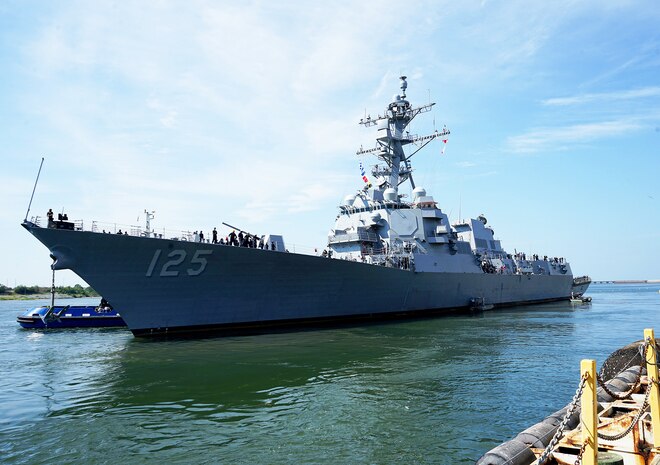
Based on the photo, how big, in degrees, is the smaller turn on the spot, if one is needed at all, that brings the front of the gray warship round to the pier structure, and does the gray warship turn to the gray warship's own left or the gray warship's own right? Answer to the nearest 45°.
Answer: approximately 45° to the gray warship's own left

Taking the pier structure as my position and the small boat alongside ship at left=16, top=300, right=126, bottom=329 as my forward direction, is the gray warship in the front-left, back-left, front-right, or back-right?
front-right

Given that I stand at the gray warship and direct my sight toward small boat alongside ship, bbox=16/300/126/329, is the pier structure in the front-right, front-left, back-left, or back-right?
front-left

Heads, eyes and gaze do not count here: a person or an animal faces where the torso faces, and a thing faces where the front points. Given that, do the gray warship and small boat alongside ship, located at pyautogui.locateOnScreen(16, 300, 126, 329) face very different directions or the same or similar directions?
same or similar directions

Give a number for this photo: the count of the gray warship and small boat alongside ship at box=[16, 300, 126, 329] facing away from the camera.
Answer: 0

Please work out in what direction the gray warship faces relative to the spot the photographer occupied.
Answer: facing the viewer and to the left of the viewer

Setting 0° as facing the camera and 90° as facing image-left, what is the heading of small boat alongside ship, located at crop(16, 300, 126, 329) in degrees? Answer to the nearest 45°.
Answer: approximately 90°

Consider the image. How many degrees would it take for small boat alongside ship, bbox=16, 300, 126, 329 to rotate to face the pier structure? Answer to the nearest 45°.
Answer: approximately 90° to its left
